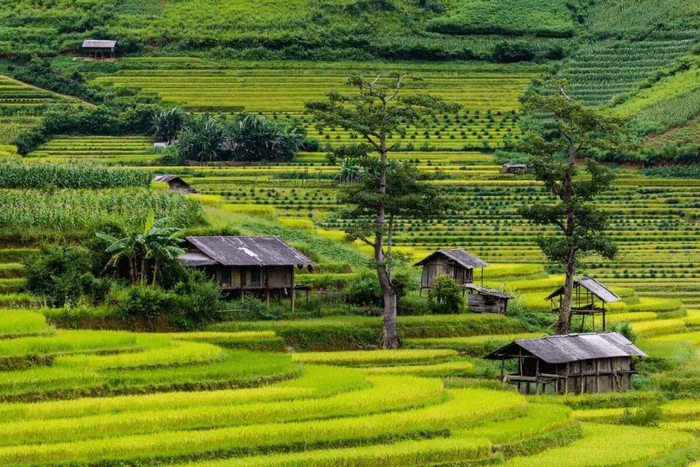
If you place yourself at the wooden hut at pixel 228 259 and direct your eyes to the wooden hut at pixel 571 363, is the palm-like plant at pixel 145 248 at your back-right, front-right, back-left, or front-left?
back-right

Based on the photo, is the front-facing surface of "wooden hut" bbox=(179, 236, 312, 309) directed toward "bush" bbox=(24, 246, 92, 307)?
no

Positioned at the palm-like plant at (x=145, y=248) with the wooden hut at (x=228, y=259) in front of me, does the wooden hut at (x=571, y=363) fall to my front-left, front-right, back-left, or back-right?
front-right

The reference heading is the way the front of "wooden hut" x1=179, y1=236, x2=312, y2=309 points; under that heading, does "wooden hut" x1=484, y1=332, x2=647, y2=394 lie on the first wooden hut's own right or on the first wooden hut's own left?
on the first wooden hut's own left

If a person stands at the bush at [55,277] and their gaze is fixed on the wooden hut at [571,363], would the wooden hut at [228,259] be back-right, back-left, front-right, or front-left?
front-left

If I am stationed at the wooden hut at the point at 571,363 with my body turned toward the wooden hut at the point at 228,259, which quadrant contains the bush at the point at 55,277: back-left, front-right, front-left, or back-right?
front-left

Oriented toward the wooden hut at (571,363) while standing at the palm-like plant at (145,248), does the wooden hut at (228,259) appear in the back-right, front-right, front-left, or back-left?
front-left

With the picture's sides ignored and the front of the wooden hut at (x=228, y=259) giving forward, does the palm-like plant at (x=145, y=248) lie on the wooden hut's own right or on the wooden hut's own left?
on the wooden hut's own right

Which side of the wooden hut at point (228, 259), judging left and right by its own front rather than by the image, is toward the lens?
front
